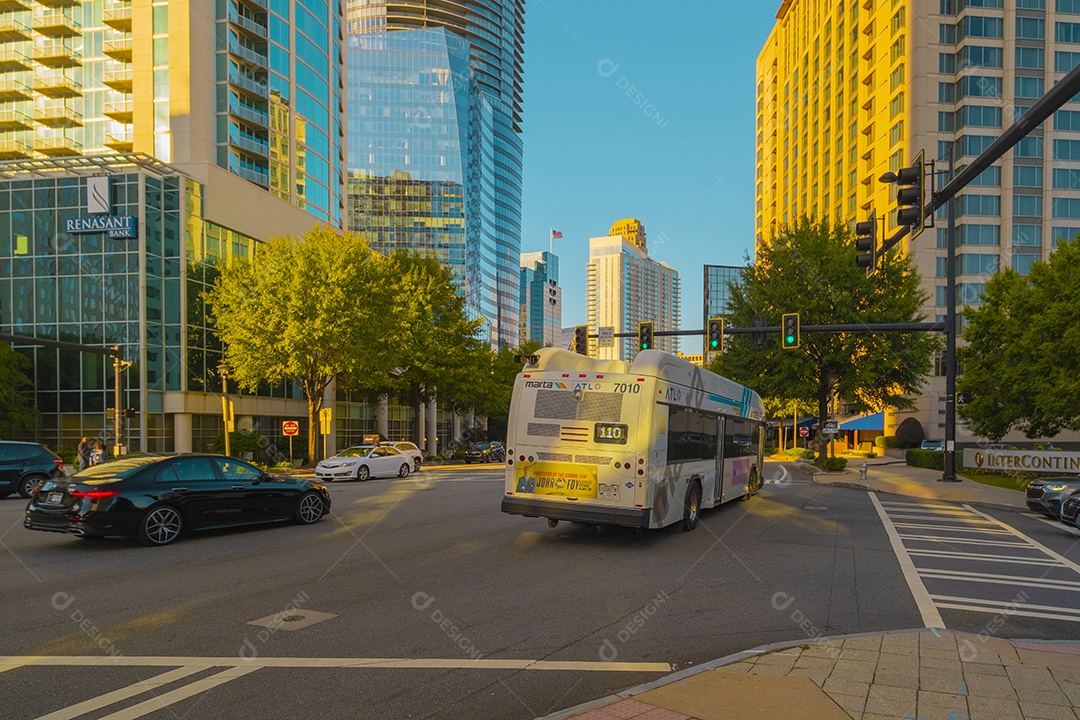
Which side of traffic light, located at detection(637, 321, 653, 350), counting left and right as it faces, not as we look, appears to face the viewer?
front

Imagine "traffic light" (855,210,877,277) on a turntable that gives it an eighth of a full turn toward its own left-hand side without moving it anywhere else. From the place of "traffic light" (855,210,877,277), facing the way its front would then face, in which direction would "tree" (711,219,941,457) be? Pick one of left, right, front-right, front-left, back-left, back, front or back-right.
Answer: back-right

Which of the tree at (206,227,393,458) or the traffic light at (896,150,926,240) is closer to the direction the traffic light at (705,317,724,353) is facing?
the traffic light

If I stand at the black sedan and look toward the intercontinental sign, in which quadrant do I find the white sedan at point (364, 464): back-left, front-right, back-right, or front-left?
front-left

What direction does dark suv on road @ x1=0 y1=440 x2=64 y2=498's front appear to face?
to the viewer's left

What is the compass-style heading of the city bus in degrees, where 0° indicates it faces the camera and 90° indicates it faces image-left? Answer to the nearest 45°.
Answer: approximately 225°

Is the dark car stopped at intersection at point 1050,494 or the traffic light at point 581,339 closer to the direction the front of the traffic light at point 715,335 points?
the dark car stopped at intersection

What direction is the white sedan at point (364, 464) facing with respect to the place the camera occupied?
facing the viewer and to the left of the viewer

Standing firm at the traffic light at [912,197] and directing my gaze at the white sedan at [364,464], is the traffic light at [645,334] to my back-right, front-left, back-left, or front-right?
front-right

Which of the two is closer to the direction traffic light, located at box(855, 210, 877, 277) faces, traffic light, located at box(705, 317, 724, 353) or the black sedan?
the black sedan
